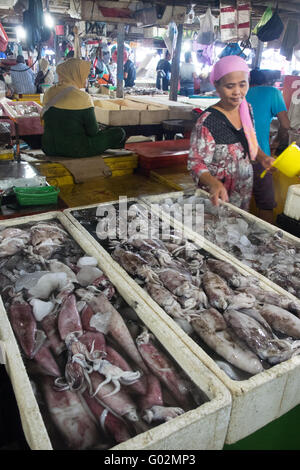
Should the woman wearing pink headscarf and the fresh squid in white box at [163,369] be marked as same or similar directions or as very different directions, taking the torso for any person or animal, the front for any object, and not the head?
very different directions

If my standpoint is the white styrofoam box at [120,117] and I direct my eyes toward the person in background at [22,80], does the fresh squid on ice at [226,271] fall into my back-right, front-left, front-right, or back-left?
back-left
